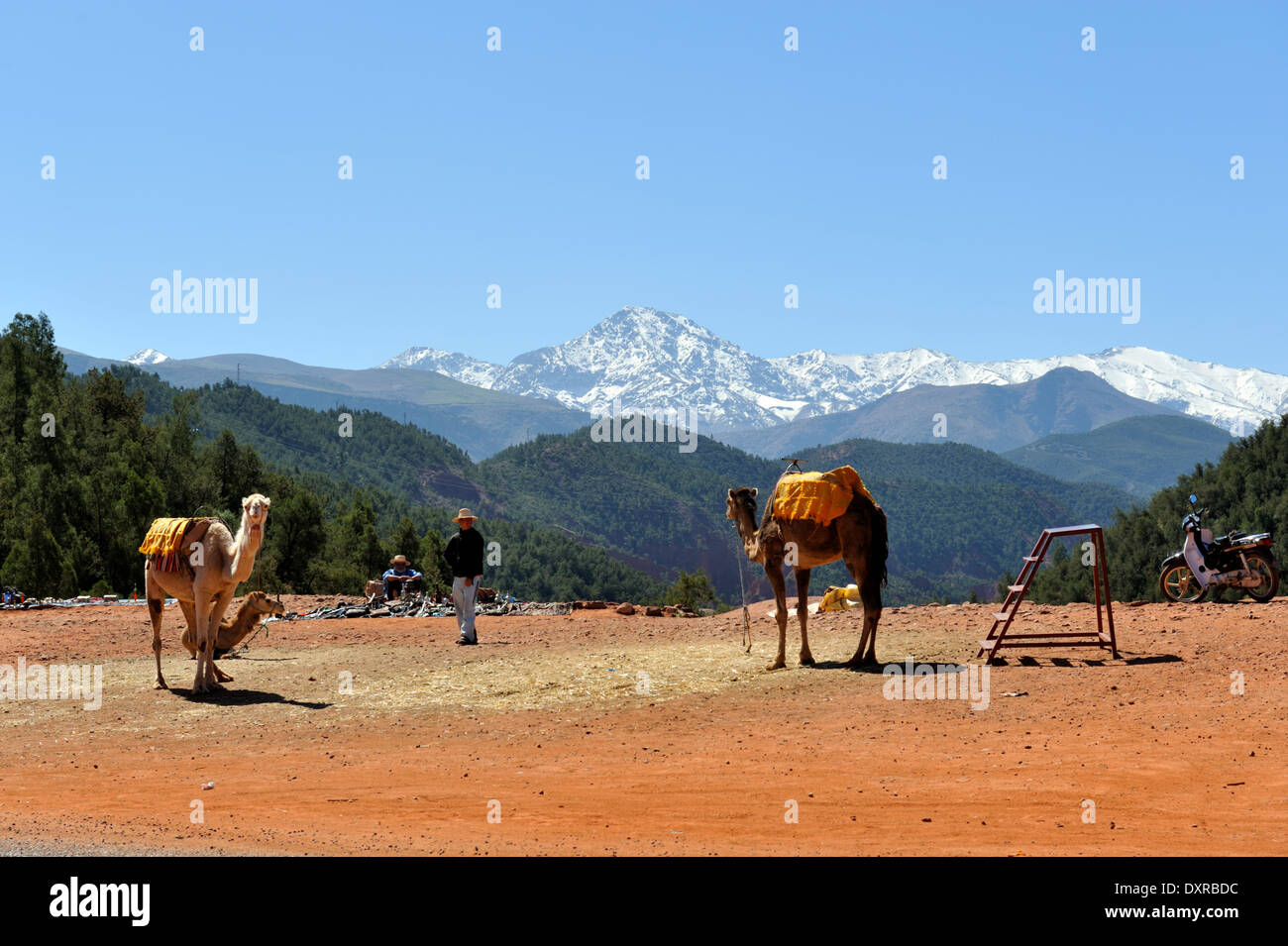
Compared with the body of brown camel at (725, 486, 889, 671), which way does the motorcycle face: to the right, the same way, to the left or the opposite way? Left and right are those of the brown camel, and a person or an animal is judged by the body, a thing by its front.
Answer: the same way

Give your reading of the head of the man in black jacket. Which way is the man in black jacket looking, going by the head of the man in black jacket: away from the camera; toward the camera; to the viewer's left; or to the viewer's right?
toward the camera

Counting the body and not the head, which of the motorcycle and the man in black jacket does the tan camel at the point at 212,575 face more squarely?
the motorcycle

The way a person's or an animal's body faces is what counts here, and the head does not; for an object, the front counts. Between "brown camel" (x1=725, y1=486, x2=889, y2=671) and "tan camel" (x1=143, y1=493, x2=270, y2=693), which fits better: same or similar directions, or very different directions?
very different directions

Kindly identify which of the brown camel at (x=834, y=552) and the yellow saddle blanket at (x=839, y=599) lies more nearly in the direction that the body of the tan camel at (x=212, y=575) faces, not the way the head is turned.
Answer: the brown camel

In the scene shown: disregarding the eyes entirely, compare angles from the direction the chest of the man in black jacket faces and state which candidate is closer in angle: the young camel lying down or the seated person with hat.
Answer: the young camel lying down

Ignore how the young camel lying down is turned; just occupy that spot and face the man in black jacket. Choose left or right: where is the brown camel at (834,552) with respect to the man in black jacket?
right

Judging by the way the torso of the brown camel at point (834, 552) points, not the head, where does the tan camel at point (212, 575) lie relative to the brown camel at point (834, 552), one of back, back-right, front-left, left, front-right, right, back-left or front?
front

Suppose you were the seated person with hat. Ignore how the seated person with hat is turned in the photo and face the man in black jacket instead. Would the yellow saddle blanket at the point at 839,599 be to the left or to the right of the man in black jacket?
left

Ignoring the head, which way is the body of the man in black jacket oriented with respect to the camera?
toward the camera

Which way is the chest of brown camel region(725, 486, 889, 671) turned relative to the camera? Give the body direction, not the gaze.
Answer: to the viewer's left

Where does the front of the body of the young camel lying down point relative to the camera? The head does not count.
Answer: to the viewer's right

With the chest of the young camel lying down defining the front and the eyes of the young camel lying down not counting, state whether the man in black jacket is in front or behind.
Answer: in front

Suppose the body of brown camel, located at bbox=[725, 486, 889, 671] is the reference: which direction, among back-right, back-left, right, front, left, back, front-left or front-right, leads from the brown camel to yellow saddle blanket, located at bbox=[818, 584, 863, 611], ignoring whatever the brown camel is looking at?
right

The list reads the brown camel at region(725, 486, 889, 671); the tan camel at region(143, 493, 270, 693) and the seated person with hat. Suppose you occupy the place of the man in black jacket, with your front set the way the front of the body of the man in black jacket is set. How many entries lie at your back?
1
